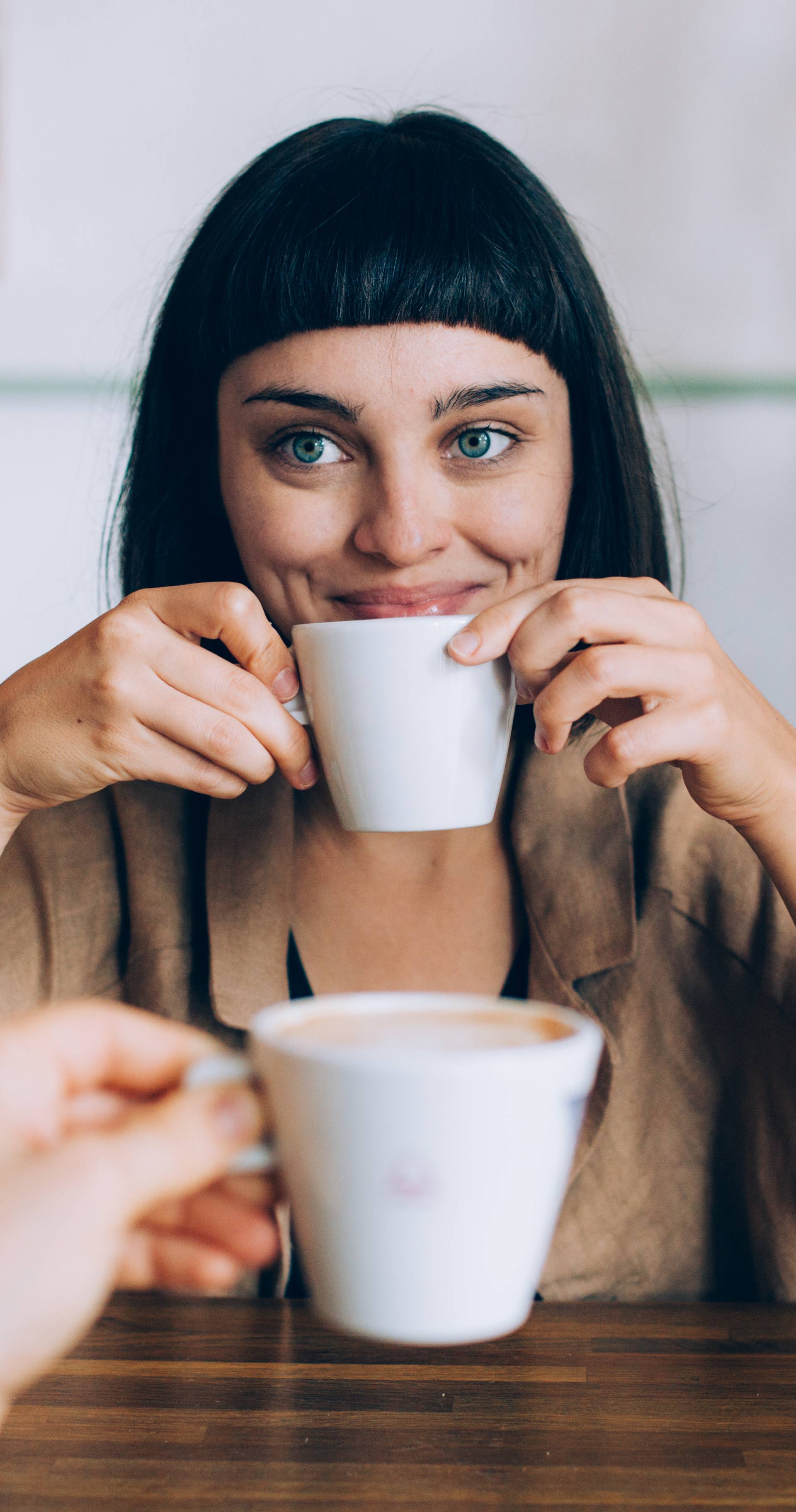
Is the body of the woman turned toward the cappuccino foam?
yes

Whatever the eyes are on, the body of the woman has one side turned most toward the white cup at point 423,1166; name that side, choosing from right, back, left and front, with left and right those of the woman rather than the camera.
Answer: front

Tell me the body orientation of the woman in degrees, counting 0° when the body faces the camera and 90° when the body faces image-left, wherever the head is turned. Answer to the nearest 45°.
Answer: approximately 0°

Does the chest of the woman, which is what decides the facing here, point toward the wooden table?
yes
